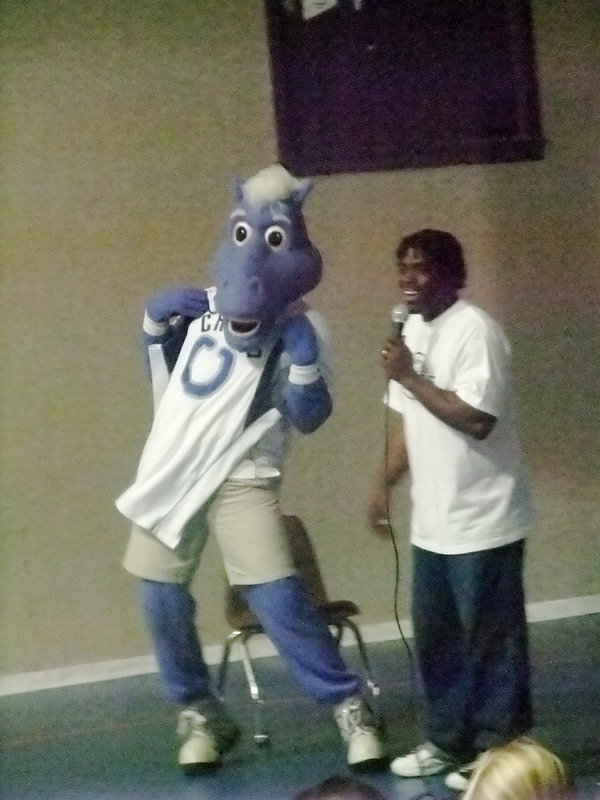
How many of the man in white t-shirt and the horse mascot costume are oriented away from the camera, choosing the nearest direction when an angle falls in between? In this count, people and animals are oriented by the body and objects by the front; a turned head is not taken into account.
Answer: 0

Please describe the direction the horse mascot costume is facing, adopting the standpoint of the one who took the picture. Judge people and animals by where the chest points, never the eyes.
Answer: facing the viewer

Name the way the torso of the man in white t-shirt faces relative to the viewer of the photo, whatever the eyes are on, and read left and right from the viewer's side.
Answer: facing the viewer and to the left of the viewer

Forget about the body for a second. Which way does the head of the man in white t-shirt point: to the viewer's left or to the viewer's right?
to the viewer's left
